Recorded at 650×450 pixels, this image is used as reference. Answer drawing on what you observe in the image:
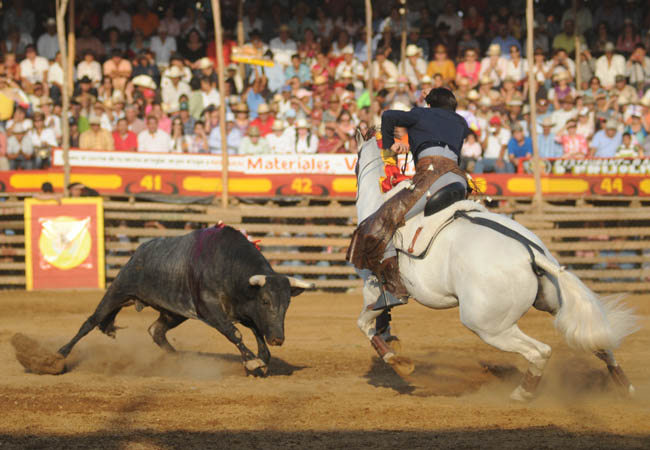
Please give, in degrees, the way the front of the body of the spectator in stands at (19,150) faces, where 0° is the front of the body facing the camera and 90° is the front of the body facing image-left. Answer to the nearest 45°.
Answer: approximately 0°

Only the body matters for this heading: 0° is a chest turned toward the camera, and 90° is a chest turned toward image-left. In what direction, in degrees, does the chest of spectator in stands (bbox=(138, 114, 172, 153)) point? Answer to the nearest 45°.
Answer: approximately 0°

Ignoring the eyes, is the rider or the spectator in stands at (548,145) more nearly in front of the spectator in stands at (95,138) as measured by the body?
the rider

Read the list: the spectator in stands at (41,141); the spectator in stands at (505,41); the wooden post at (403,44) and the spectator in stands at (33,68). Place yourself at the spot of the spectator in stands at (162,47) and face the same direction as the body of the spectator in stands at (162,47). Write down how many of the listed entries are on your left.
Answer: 2
